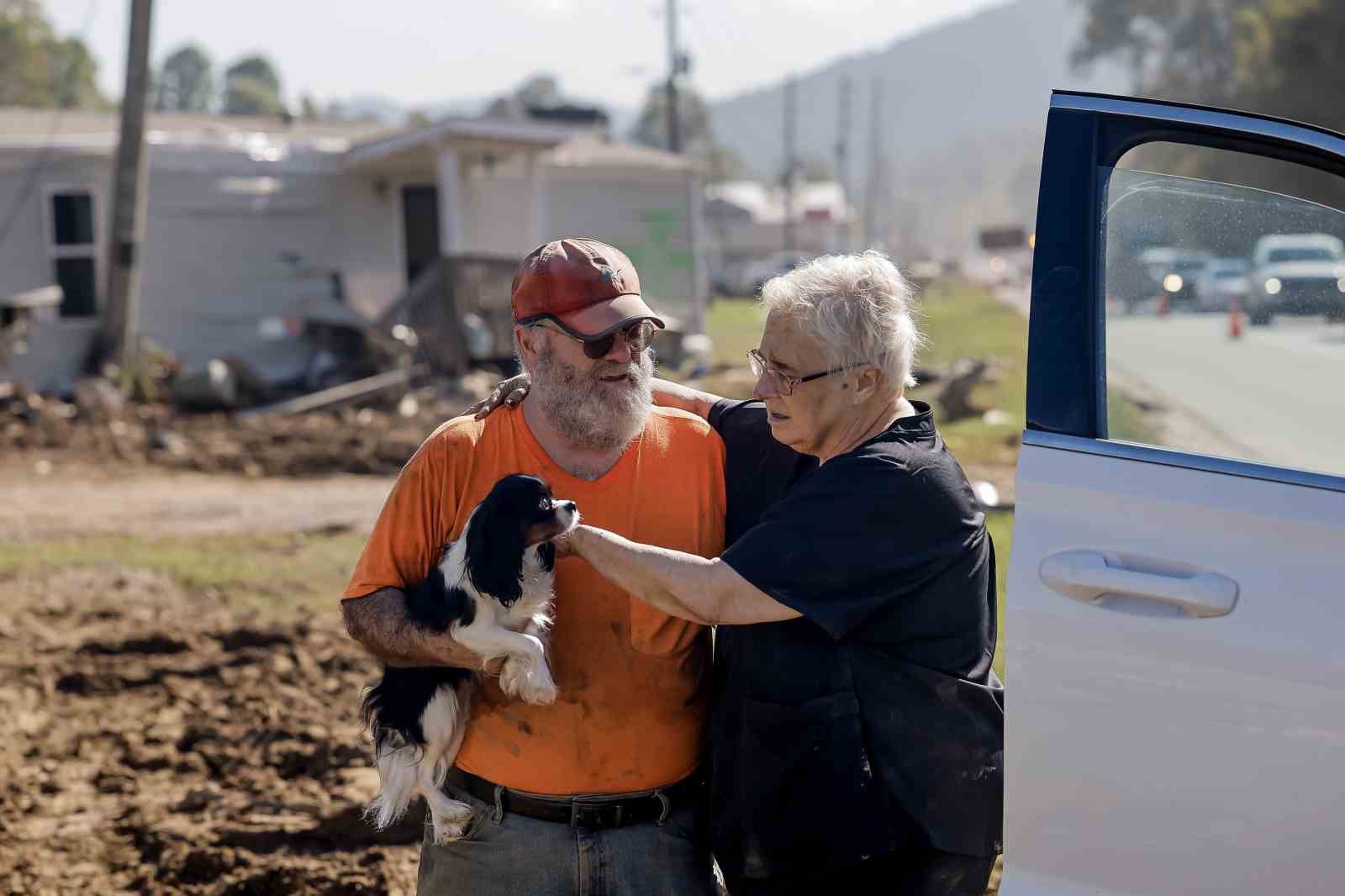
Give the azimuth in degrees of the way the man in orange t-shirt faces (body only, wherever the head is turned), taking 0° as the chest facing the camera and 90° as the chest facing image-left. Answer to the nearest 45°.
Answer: approximately 0°

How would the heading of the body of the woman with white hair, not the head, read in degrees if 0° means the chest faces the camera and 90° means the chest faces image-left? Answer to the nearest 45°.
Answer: approximately 90°

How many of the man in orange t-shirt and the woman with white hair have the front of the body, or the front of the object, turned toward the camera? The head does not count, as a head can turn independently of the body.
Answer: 1

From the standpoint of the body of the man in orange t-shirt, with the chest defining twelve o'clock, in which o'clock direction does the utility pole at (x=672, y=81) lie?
The utility pole is roughly at 6 o'clock from the man in orange t-shirt.

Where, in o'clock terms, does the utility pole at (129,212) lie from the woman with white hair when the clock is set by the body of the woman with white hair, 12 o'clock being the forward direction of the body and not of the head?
The utility pole is roughly at 2 o'clock from the woman with white hair.

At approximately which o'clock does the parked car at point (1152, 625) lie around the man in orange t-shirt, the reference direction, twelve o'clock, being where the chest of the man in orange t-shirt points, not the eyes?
The parked car is roughly at 10 o'clock from the man in orange t-shirt.

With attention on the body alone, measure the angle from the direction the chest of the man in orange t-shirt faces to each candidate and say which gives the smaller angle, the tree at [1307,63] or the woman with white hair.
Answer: the woman with white hair

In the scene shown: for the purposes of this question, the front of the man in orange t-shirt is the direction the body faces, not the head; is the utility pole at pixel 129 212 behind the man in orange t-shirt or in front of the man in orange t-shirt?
behind

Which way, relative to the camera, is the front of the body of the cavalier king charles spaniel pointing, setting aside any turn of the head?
to the viewer's right

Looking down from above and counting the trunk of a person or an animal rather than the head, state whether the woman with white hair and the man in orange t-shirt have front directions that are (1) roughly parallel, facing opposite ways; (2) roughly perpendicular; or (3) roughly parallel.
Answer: roughly perpendicular

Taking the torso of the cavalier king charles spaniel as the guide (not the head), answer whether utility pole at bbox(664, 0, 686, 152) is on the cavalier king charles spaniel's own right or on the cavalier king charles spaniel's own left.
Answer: on the cavalier king charles spaniel's own left

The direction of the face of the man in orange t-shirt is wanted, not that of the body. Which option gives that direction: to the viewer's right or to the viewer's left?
to the viewer's right
